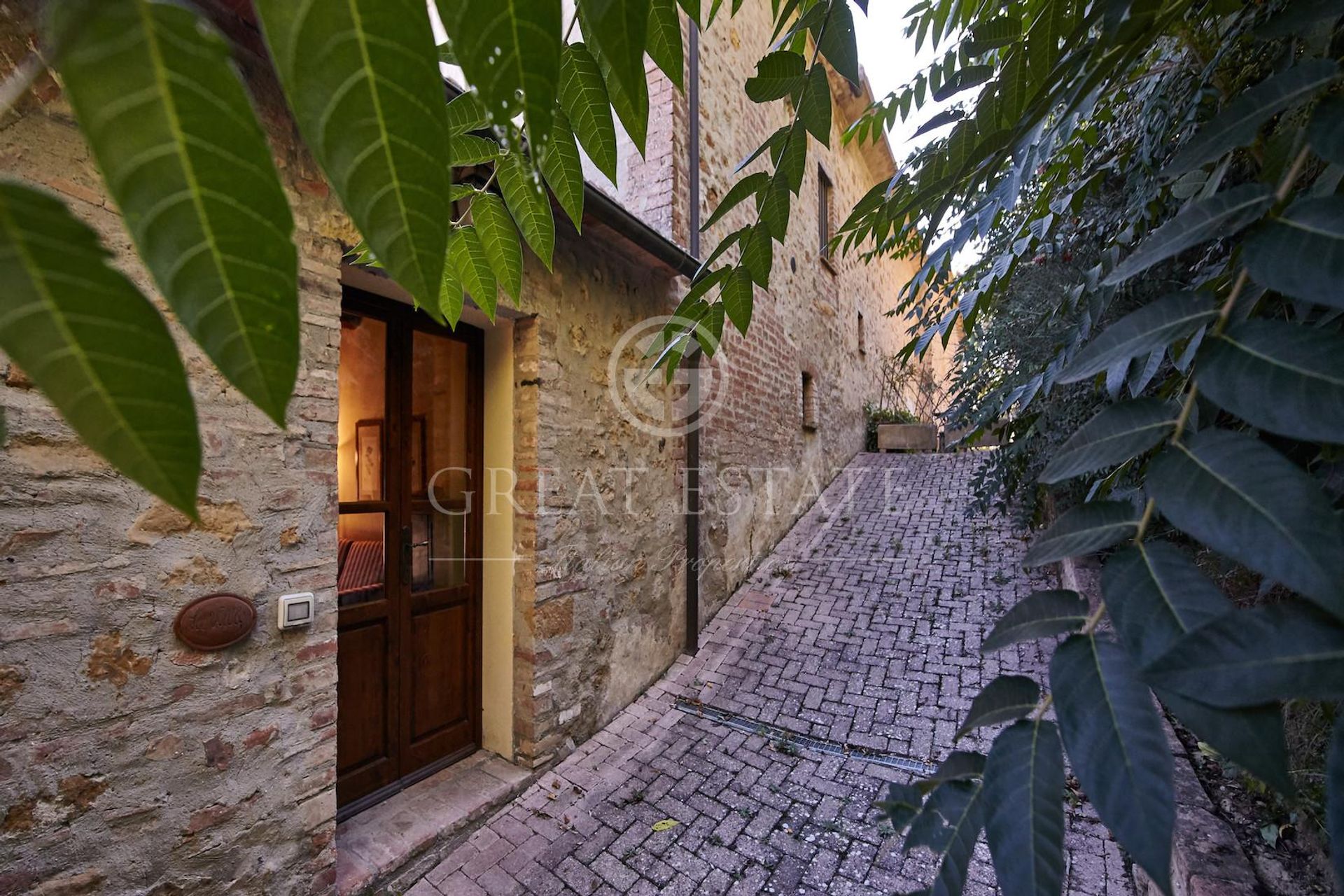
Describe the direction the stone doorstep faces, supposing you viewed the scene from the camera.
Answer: facing the viewer and to the right of the viewer

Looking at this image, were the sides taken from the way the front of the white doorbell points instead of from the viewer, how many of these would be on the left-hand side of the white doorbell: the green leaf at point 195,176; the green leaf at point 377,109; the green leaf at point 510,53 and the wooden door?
1

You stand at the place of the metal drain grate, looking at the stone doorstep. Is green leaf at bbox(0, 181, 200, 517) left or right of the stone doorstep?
left

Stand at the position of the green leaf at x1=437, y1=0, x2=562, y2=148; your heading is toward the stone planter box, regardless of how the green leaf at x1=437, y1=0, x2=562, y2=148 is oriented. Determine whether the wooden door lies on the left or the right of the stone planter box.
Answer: left

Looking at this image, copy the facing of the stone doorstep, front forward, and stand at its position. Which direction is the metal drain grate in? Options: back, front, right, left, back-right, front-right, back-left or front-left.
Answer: front-left

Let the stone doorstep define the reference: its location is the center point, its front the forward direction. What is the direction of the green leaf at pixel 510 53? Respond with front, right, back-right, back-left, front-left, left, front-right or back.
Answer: front-right

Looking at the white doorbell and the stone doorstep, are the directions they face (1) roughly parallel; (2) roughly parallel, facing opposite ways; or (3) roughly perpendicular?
roughly parallel

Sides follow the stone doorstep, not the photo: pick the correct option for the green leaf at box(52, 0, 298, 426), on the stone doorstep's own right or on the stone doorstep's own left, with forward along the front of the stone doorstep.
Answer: on the stone doorstep's own right

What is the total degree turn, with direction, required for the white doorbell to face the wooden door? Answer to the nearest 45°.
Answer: approximately 90° to its left

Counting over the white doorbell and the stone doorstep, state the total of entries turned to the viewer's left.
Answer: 0

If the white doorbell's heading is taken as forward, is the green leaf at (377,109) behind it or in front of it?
in front
